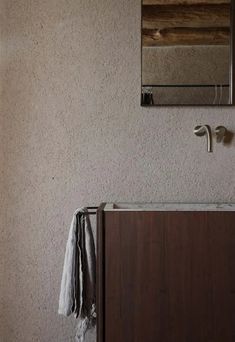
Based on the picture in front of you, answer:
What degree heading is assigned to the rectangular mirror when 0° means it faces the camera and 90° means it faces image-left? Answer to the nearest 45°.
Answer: approximately 0°
